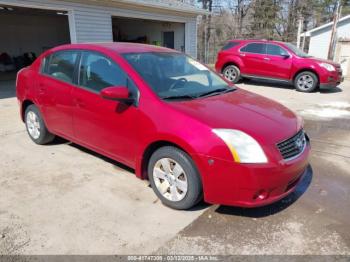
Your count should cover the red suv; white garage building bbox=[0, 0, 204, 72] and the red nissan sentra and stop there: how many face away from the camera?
0

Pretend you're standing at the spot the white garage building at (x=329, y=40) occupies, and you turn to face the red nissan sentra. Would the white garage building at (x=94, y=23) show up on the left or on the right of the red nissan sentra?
right

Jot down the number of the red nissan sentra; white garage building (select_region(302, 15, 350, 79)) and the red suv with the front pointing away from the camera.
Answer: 0

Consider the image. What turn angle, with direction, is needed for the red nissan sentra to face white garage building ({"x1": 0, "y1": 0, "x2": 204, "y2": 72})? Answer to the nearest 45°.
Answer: approximately 135° to its left

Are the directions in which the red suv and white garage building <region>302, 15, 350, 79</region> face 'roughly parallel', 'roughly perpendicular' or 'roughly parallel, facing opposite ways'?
roughly perpendicular

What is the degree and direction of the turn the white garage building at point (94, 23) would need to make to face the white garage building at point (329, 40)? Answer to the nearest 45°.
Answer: approximately 45° to its left

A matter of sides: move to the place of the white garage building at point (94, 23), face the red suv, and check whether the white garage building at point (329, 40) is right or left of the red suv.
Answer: left

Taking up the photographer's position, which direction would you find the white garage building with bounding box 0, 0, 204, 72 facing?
facing the viewer and to the right of the viewer

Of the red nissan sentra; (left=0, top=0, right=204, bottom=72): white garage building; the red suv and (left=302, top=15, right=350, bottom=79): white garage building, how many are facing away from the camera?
0

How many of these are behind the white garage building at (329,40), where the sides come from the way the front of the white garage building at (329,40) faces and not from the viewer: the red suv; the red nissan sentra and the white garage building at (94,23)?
0

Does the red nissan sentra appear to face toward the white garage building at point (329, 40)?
no

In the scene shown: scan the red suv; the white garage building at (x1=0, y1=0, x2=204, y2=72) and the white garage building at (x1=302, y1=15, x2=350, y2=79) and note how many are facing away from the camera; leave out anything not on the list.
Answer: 0

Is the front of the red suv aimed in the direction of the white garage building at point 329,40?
no
